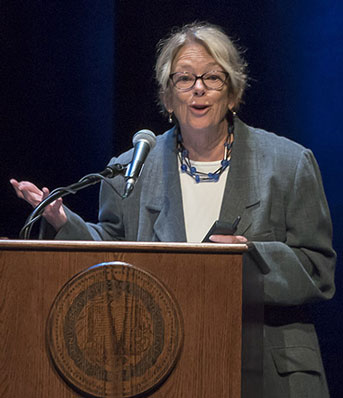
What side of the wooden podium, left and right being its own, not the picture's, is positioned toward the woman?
back

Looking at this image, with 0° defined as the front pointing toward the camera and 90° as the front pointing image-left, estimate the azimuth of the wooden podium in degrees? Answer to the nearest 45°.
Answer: approximately 0°
